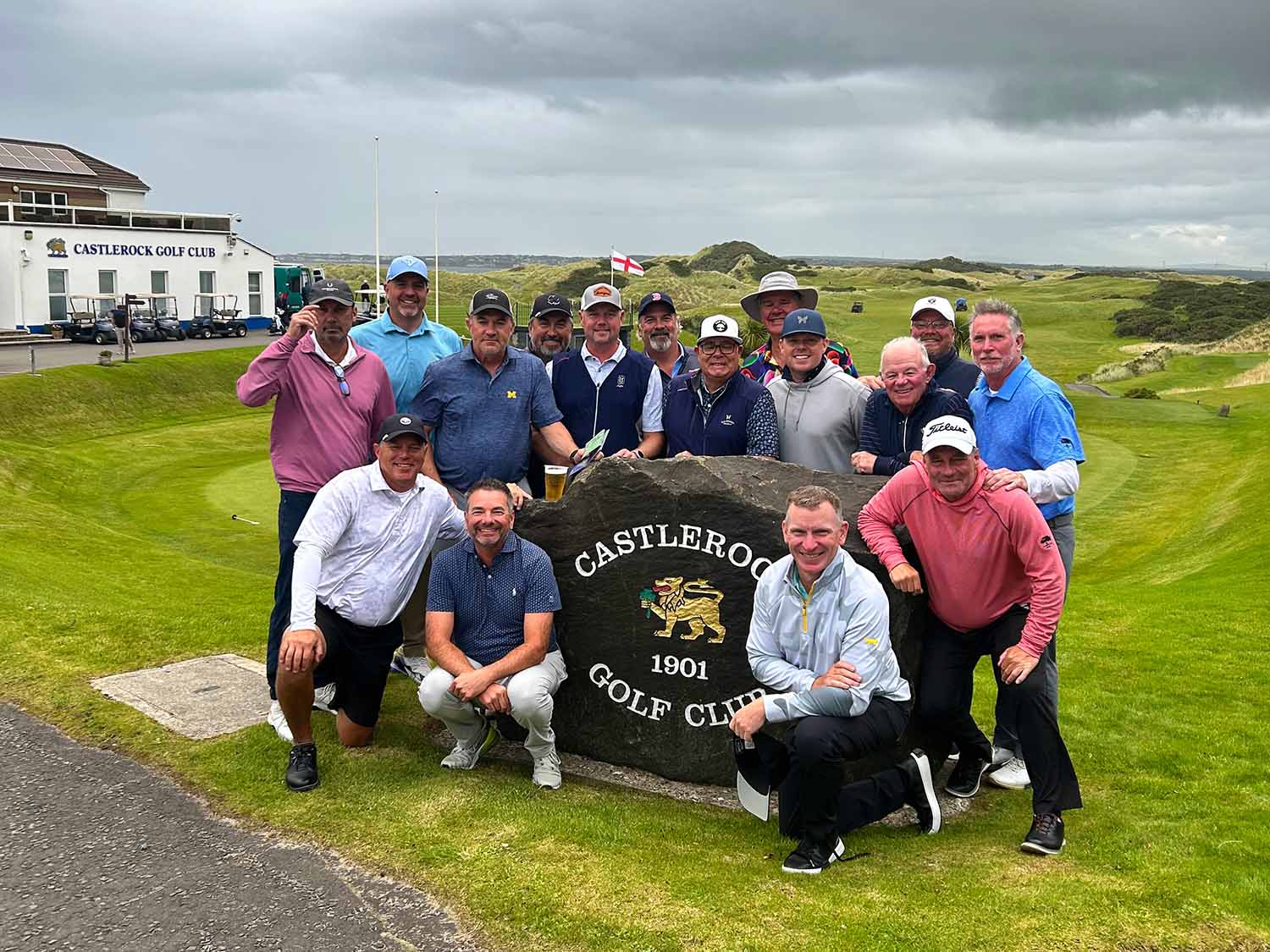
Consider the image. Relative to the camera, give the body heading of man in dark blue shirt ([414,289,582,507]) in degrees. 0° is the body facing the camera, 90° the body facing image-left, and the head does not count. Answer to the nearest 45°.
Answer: approximately 0°

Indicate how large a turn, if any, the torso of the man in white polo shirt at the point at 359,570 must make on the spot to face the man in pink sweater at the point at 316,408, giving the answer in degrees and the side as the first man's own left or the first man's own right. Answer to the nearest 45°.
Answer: approximately 180°

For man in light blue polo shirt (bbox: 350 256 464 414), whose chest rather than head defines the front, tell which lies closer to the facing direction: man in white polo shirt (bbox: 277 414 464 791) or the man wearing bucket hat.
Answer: the man in white polo shirt

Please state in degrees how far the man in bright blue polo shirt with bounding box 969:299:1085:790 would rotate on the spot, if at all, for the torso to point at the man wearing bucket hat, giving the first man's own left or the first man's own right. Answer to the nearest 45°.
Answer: approximately 90° to the first man's own right

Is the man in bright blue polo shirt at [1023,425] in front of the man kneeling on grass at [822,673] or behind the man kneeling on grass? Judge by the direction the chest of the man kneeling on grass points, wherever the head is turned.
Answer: behind

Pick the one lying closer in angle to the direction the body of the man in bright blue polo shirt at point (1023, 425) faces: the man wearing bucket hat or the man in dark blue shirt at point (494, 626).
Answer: the man in dark blue shirt
